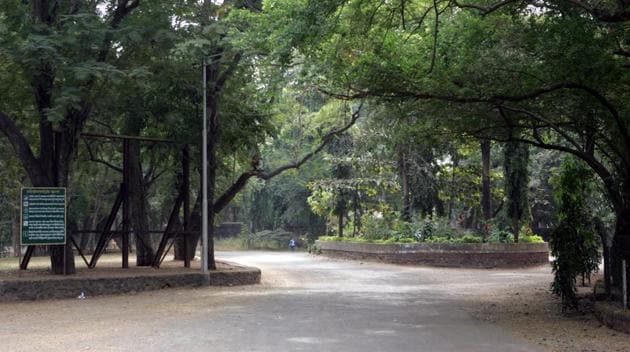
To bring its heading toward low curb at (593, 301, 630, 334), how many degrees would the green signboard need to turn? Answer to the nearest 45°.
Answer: approximately 45° to its left

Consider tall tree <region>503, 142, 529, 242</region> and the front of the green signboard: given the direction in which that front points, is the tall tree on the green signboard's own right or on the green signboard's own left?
on the green signboard's own left

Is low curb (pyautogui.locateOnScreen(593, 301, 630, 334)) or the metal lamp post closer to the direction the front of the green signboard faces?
the low curb

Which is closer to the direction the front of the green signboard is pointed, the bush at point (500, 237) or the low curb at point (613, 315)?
the low curb

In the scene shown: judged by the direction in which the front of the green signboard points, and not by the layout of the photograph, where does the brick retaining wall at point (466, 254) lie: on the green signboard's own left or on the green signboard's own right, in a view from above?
on the green signboard's own left

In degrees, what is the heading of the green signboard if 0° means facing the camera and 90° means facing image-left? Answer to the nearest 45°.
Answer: approximately 0°

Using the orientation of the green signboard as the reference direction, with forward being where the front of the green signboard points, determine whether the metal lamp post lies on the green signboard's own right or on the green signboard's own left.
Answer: on the green signboard's own left
